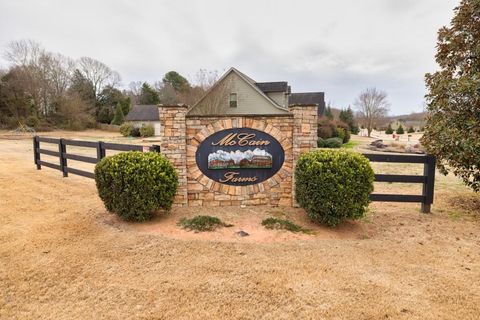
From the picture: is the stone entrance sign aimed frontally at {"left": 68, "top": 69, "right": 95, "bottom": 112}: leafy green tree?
no

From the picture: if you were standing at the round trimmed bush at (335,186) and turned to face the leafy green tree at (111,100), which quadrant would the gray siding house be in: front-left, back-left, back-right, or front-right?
front-right

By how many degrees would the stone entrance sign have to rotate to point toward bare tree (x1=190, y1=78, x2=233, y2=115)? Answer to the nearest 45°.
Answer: approximately 180°

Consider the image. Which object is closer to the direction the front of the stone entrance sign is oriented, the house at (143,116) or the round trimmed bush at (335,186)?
the round trimmed bush

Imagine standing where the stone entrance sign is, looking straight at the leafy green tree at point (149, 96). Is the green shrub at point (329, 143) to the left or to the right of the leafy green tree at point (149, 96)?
right

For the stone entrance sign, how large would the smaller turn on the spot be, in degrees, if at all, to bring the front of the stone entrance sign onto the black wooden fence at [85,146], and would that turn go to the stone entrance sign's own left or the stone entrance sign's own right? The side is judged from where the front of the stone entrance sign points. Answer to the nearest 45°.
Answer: approximately 135° to the stone entrance sign's own right

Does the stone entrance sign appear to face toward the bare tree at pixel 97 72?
no

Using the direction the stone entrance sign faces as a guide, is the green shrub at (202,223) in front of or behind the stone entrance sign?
in front

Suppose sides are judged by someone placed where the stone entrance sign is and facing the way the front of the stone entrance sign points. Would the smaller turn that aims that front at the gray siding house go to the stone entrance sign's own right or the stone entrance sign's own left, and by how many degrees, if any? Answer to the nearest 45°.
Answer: approximately 180°

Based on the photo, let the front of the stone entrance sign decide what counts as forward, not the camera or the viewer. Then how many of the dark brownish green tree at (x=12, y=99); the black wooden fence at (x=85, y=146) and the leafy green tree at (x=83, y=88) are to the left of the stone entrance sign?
0

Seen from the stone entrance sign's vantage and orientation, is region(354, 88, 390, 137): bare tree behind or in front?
behind

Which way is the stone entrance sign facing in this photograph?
toward the camera

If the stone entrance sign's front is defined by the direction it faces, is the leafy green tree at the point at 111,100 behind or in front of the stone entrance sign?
behind

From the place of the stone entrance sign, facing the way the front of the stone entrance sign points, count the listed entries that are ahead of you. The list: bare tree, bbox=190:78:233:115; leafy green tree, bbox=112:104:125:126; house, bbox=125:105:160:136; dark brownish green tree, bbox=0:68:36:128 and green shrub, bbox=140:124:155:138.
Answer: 0

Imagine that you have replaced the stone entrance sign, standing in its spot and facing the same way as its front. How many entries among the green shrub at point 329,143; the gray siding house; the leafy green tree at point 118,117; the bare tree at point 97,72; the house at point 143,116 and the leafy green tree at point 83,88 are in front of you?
0

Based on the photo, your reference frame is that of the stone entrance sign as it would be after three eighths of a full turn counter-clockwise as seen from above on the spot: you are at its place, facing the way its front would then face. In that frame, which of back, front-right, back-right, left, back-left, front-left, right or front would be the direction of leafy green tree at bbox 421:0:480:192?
front-right

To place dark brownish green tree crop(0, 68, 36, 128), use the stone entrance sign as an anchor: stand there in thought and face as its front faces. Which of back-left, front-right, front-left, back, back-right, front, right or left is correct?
back-right

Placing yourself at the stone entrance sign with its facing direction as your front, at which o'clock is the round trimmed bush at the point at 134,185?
The round trimmed bush is roughly at 2 o'clock from the stone entrance sign.
